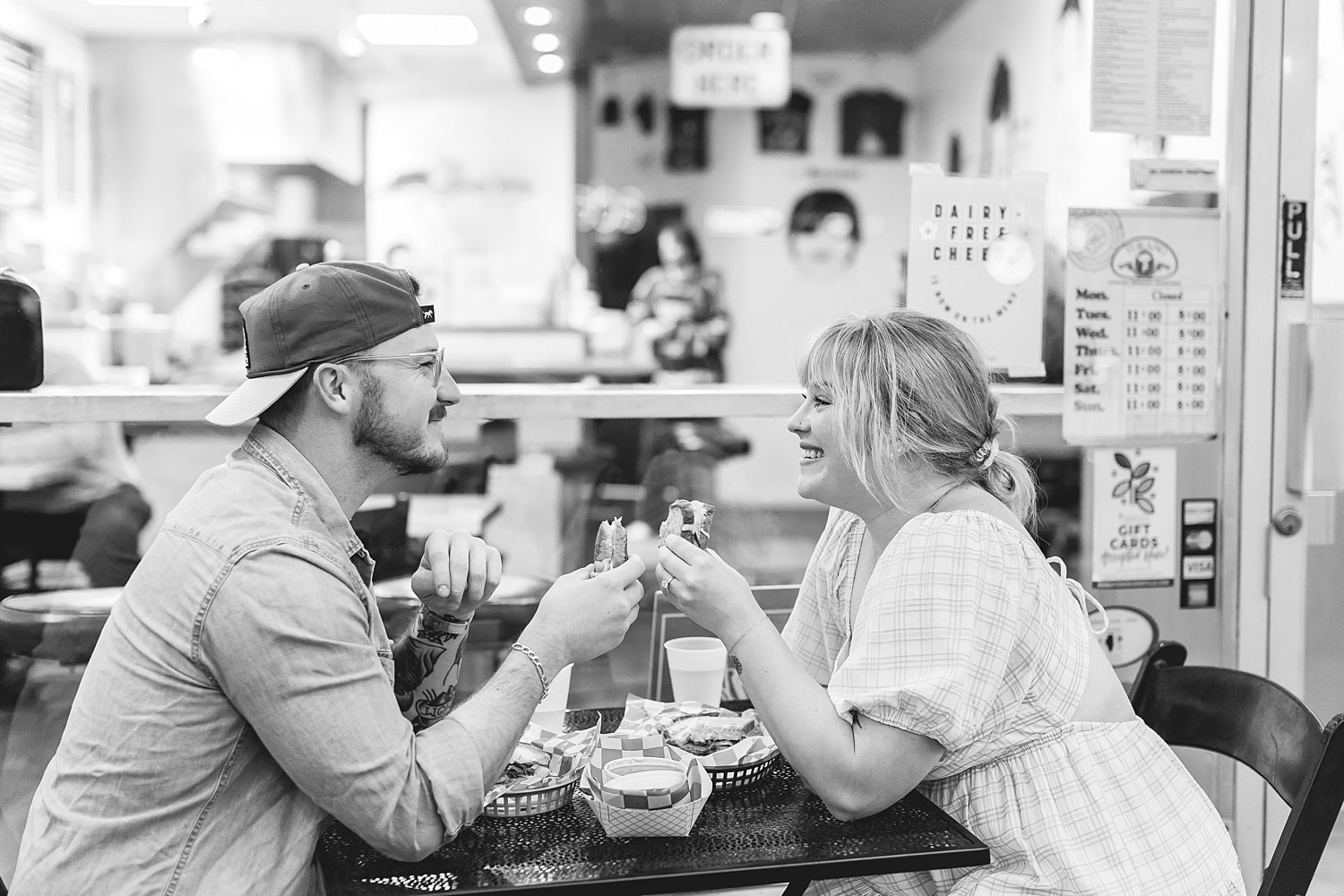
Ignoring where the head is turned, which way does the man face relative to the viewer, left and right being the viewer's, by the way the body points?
facing to the right of the viewer

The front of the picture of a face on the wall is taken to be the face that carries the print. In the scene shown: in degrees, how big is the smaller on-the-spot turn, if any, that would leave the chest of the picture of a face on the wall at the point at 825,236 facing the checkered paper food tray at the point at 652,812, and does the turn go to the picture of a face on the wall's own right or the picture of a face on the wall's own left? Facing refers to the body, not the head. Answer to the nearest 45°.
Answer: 0° — they already face it

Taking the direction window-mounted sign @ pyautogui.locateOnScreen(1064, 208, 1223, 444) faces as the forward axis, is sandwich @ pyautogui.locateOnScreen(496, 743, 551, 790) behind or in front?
in front

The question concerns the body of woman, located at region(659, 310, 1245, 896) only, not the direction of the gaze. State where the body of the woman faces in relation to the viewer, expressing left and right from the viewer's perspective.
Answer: facing to the left of the viewer

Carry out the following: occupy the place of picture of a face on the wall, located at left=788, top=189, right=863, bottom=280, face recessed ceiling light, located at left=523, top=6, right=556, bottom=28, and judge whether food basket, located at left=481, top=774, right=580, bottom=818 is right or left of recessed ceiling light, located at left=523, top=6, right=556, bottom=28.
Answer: left

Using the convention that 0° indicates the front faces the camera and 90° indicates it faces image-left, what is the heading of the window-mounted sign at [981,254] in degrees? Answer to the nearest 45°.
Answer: approximately 0°

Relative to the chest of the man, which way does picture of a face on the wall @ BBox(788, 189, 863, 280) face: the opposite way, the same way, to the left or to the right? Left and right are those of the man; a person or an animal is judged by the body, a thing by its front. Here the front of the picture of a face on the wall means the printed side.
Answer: to the right

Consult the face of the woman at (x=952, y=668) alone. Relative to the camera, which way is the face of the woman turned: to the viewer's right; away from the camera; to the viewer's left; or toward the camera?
to the viewer's left
